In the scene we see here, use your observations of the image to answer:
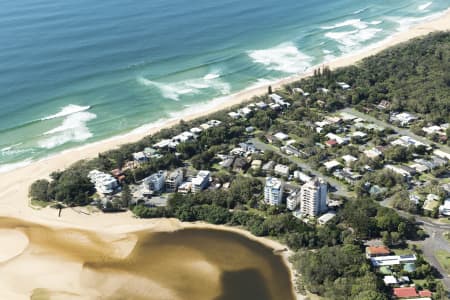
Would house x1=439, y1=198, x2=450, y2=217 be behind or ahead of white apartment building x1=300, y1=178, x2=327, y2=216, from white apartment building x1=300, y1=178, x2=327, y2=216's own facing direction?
behind

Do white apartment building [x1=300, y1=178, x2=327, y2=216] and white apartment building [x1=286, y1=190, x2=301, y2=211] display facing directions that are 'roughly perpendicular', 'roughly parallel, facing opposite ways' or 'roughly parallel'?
roughly parallel

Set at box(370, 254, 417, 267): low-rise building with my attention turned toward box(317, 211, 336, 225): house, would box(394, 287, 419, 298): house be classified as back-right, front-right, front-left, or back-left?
back-left
